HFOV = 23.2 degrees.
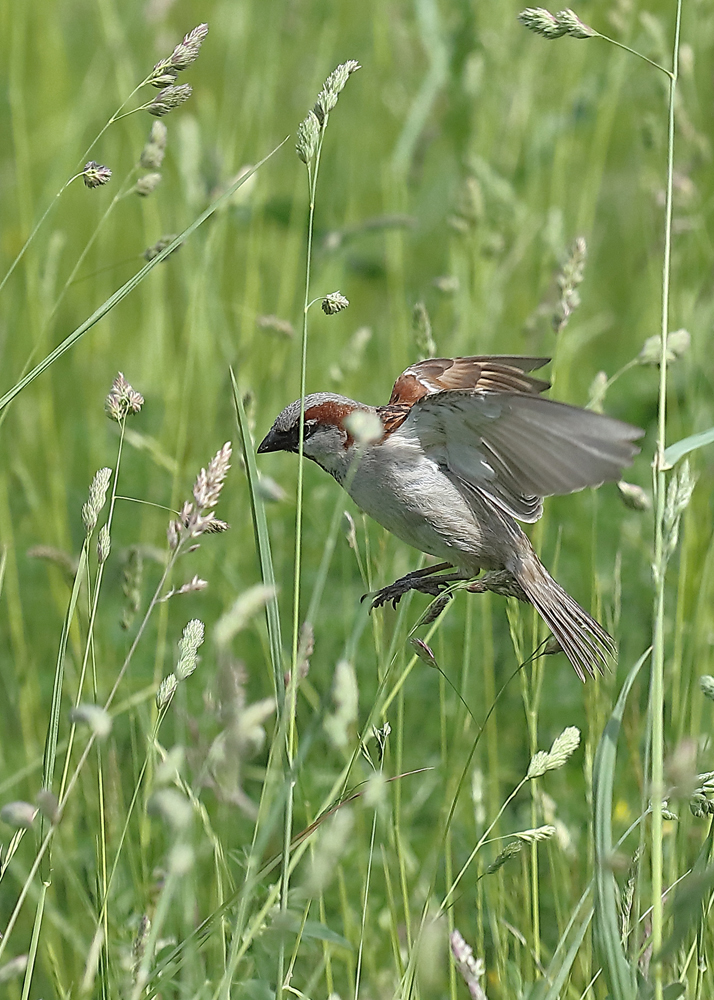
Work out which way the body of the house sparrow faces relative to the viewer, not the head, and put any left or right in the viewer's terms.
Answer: facing to the left of the viewer

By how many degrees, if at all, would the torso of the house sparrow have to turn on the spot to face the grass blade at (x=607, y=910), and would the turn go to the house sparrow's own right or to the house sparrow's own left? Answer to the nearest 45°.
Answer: approximately 90° to the house sparrow's own left

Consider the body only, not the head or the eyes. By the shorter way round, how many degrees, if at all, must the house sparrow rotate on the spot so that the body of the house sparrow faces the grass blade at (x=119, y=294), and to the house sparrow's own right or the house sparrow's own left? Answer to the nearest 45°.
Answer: approximately 45° to the house sparrow's own left
